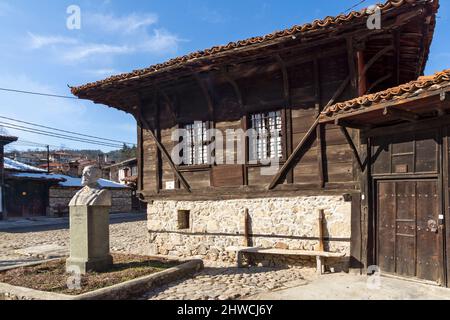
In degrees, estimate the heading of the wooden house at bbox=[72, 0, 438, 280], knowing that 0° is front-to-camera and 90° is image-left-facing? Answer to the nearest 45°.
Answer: approximately 45°

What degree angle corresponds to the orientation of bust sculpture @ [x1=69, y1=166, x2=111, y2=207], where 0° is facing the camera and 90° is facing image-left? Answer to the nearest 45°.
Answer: approximately 45°

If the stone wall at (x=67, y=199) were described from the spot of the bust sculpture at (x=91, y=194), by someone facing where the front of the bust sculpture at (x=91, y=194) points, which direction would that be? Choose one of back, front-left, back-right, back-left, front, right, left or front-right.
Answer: back-right

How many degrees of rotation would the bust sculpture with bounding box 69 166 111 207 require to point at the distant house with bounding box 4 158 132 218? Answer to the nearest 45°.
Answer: approximately 135° to its right

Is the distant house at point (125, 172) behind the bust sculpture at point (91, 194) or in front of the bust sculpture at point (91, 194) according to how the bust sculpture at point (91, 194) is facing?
behind
